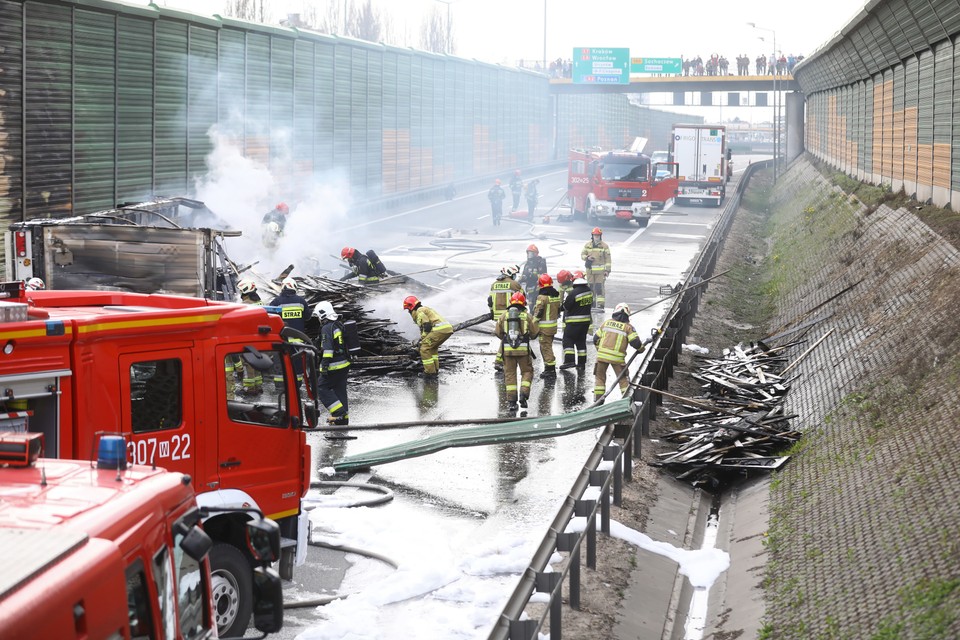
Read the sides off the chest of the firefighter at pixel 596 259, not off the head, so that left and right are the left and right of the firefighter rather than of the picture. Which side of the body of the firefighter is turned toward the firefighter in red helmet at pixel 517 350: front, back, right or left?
front

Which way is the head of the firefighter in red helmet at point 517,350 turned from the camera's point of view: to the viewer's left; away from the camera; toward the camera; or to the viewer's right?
away from the camera

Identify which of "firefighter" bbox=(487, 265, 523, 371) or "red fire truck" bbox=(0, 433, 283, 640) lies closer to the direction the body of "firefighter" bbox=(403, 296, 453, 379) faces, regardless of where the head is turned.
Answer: the red fire truck

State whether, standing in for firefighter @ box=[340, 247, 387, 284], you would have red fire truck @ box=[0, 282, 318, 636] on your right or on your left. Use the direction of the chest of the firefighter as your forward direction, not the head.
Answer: on your left

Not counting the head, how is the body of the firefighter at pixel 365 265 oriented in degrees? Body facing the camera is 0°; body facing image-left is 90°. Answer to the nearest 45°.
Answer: approximately 90°

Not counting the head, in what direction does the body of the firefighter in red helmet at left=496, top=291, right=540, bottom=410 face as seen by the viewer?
away from the camera

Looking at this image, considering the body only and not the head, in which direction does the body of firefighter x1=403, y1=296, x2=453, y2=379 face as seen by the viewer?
to the viewer's left

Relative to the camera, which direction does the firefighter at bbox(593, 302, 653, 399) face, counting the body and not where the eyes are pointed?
away from the camera

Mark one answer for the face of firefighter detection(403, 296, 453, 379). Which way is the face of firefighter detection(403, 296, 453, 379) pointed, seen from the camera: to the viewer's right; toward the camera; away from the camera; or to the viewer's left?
to the viewer's left

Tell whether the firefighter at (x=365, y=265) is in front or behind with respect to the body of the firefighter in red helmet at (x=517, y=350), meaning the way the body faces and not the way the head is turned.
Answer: in front

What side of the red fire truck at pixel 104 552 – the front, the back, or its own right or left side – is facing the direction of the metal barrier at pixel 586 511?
front

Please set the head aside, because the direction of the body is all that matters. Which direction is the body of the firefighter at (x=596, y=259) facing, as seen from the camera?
toward the camera
